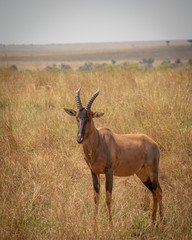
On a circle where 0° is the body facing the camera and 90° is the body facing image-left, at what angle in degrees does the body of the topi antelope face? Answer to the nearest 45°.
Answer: approximately 45°
